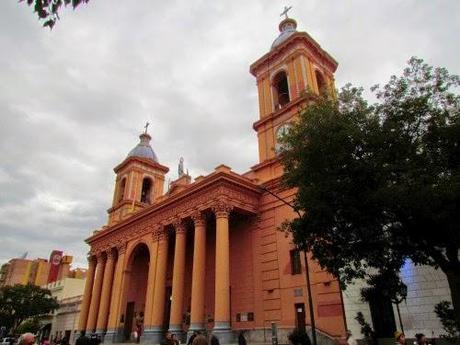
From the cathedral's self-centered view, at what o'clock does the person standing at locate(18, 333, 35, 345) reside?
The person standing is roughly at 11 o'clock from the cathedral.

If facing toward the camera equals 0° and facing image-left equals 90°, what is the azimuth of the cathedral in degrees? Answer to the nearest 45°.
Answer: approximately 45°

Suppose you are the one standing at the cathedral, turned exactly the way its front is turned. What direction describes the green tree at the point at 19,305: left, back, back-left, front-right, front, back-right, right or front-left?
right

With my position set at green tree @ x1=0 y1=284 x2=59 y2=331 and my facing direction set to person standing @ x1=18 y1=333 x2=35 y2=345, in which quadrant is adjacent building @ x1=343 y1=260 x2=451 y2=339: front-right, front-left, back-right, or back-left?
front-left

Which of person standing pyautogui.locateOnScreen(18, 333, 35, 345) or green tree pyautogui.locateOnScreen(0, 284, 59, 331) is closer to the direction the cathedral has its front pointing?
the person standing

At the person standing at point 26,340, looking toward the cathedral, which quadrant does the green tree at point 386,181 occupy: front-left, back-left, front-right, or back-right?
front-right

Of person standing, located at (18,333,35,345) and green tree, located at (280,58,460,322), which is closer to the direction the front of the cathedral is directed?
the person standing

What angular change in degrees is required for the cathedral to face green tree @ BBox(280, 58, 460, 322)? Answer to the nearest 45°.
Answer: approximately 45° to its left

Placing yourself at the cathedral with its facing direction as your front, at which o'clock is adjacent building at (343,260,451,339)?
The adjacent building is roughly at 9 o'clock from the cathedral.
